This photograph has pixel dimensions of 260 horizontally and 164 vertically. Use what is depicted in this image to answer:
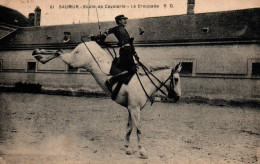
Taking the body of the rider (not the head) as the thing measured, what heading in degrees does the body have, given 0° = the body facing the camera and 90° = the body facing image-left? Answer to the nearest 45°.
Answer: approximately 270°
